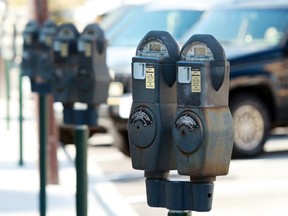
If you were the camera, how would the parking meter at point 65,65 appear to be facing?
facing the viewer and to the left of the viewer

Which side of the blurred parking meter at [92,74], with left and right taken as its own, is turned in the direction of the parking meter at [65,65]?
right

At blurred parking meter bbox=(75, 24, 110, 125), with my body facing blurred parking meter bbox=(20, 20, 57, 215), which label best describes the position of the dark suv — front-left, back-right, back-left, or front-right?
front-right

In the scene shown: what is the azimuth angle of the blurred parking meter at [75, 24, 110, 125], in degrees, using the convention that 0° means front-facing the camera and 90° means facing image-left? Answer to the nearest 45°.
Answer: approximately 45°

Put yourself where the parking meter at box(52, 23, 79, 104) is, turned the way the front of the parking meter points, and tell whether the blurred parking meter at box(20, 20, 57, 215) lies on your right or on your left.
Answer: on your right

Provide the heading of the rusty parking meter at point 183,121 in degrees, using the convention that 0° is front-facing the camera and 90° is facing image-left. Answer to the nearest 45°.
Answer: approximately 45°

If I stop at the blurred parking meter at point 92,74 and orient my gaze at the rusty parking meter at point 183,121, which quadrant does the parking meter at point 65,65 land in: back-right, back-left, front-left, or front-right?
back-right

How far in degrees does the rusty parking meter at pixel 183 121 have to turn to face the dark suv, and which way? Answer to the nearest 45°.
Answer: approximately 135° to its right
